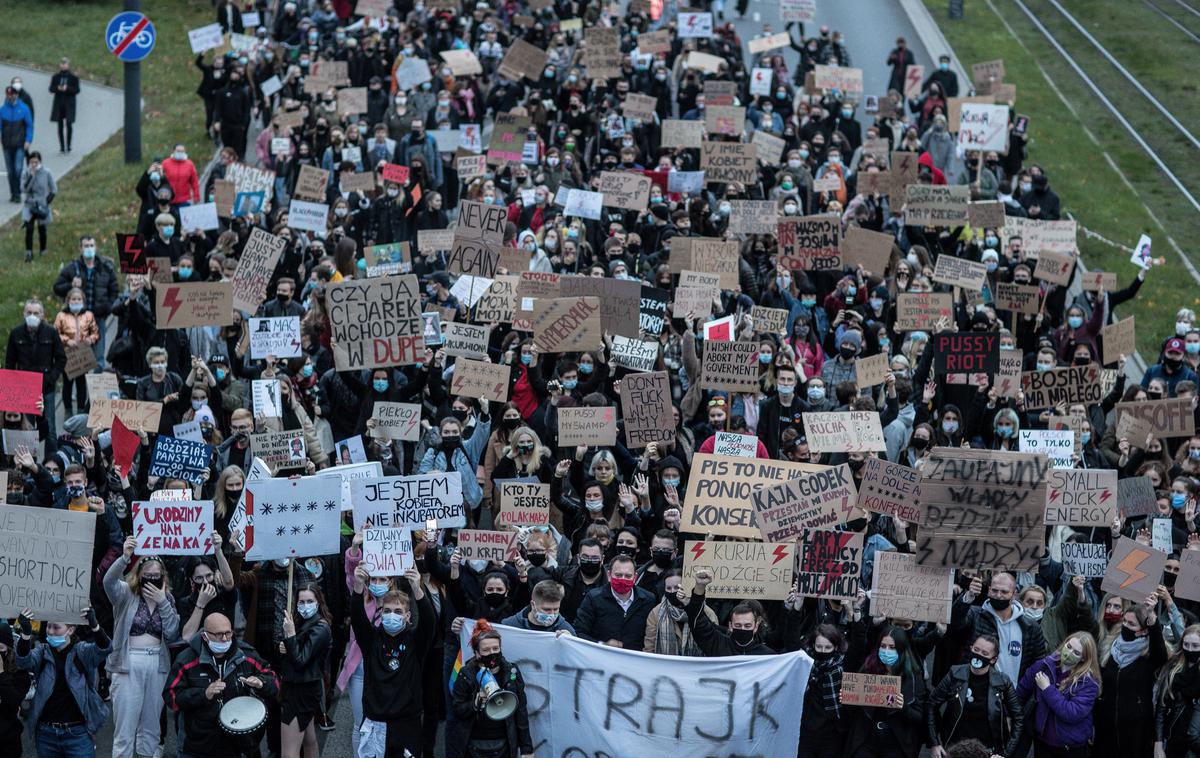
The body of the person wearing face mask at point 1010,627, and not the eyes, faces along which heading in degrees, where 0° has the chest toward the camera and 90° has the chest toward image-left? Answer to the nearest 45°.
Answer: approximately 0°

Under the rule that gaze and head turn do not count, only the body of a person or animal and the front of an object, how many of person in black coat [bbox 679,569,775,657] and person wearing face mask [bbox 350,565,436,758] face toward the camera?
2

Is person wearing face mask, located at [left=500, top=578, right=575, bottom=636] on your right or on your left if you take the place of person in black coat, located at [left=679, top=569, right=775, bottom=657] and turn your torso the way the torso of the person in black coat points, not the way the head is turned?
on your right

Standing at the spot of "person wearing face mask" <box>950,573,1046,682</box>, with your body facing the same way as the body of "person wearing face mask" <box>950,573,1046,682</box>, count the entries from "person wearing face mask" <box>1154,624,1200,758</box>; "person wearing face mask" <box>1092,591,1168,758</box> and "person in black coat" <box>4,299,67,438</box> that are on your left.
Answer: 2

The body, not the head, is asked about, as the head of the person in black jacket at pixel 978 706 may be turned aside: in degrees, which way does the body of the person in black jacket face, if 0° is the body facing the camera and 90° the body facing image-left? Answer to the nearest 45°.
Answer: approximately 0°

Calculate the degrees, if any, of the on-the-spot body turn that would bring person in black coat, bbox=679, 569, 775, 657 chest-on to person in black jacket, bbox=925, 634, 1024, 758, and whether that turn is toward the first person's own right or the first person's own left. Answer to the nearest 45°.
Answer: approximately 90° to the first person's own left

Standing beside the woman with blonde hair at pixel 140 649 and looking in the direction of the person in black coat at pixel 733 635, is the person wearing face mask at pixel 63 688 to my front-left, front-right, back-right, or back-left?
back-right

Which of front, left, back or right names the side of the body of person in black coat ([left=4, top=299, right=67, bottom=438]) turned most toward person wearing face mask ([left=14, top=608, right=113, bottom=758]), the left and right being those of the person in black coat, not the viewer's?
front

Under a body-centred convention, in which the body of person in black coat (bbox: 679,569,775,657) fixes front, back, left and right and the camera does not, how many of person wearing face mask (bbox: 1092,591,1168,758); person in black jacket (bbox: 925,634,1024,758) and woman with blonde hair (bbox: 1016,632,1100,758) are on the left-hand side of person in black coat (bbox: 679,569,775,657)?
3

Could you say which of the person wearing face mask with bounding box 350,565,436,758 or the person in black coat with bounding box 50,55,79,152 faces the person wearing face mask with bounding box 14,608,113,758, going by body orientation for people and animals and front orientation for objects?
the person in black coat
